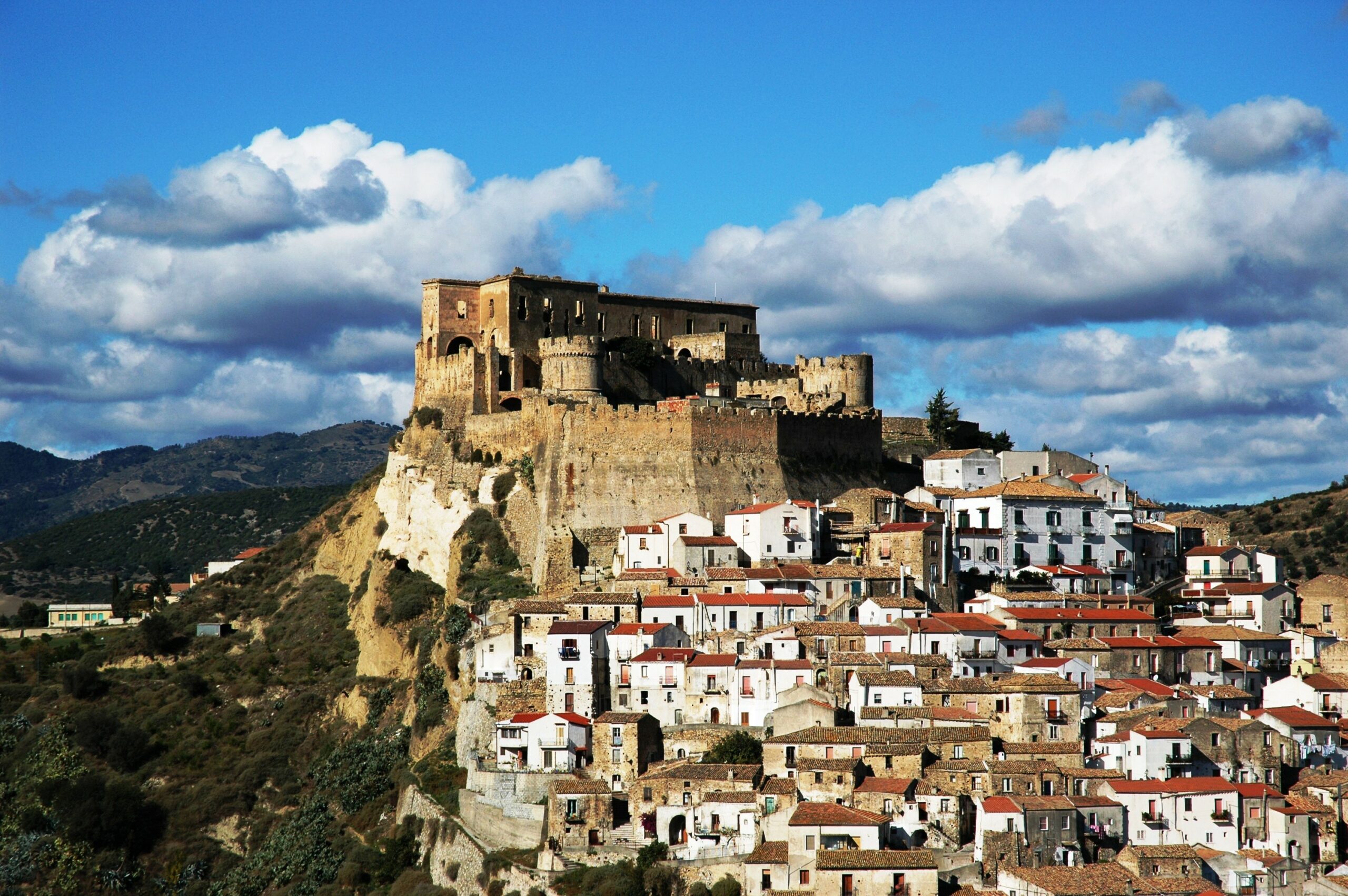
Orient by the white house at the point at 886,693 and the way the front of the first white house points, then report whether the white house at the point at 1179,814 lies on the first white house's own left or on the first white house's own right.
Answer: on the first white house's own left

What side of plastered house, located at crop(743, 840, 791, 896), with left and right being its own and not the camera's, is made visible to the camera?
front

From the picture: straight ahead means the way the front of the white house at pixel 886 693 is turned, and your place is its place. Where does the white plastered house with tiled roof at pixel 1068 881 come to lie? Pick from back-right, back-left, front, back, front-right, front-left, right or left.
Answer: front-left

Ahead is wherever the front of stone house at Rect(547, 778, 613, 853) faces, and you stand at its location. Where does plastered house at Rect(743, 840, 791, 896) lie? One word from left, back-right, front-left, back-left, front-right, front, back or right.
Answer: front-left

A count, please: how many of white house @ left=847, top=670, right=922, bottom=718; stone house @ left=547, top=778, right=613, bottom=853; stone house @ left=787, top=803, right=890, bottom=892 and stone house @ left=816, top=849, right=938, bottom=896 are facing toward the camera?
4

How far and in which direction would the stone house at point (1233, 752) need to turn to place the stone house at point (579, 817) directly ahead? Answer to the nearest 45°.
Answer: approximately 45° to its right

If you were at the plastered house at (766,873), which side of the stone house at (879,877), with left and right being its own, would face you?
right

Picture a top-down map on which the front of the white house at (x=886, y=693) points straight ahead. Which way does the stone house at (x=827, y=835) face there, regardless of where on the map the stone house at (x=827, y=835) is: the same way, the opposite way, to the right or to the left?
the same way

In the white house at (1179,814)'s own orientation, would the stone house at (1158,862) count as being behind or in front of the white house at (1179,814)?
in front

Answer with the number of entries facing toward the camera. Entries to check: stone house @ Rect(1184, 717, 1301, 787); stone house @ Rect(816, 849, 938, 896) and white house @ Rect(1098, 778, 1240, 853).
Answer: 3

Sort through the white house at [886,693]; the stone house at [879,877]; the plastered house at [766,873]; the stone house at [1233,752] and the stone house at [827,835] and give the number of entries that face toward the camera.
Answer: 5

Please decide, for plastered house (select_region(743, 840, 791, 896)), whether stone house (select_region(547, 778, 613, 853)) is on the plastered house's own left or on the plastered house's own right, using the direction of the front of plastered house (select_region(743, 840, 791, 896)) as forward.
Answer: on the plastered house's own right

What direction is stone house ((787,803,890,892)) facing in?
toward the camera

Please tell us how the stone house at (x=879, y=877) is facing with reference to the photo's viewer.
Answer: facing the viewer
